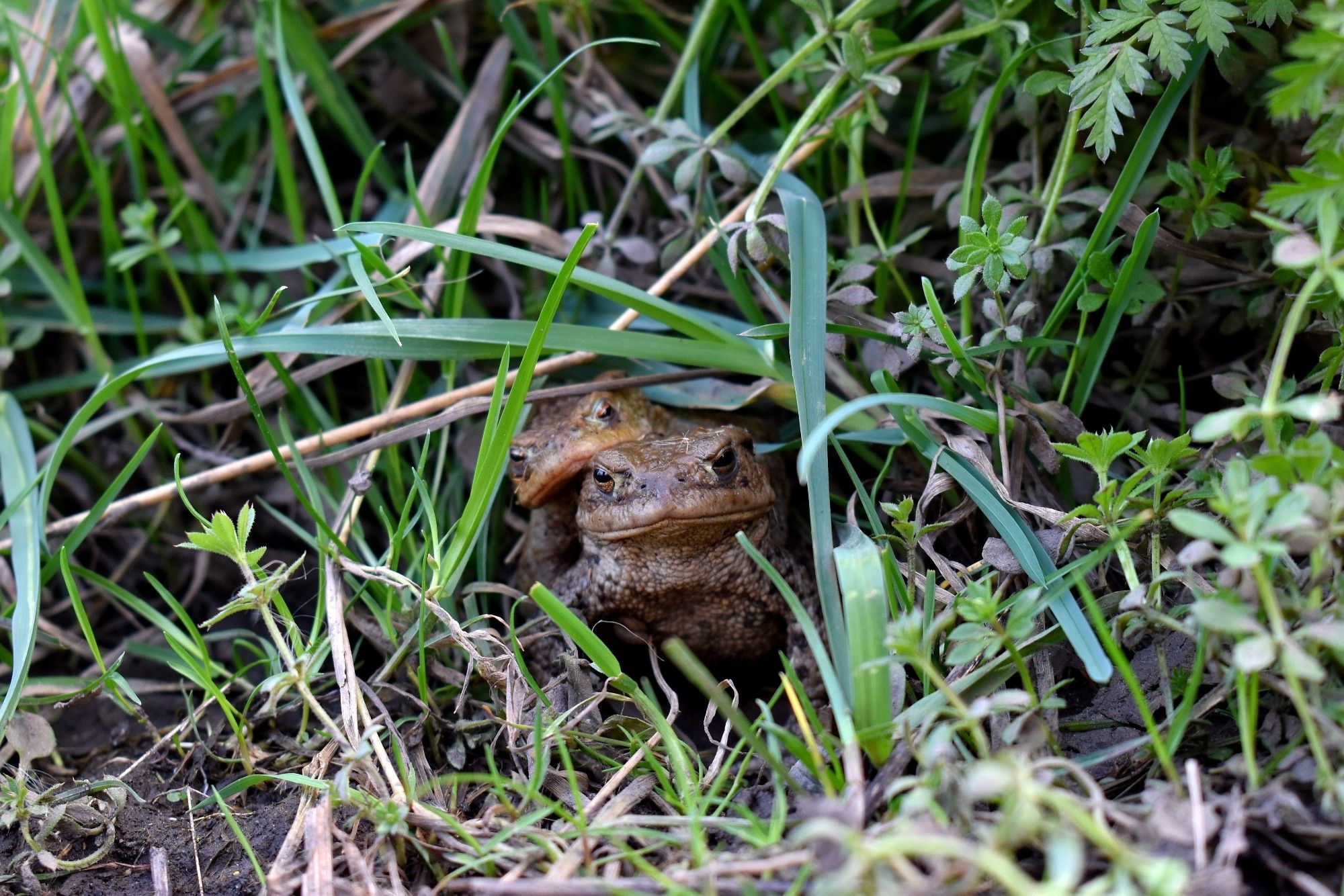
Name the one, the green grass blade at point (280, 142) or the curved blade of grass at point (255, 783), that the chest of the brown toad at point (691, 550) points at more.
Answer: the curved blade of grass

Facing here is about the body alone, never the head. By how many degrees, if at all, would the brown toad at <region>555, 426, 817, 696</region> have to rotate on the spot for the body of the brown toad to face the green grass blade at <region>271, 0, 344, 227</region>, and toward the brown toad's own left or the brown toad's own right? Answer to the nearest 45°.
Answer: approximately 135° to the brown toad's own right

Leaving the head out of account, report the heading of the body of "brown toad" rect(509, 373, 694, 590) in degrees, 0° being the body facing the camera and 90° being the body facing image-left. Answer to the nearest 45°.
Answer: approximately 45°

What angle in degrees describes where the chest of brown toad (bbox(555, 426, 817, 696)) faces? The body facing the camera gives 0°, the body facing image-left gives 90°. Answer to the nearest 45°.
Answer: approximately 0°

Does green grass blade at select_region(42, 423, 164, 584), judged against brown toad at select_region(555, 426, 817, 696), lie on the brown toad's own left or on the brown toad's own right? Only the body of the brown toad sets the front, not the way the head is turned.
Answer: on the brown toad's own right
